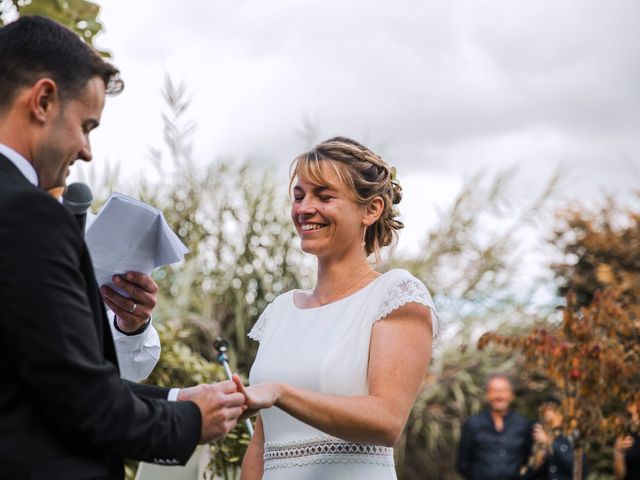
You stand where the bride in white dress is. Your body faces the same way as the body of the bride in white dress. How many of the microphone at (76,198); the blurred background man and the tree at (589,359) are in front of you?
1

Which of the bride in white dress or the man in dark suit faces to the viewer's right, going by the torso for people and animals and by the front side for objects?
the man in dark suit

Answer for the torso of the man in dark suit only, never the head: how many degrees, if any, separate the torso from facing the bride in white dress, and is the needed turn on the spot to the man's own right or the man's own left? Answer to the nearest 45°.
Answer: approximately 45° to the man's own left

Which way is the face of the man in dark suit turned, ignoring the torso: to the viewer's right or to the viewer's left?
to the viewer's right

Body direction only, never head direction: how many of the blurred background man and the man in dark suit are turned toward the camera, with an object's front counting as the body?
1

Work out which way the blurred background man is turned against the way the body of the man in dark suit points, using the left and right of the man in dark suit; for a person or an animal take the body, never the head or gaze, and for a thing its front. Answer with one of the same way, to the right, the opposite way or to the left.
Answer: to the right

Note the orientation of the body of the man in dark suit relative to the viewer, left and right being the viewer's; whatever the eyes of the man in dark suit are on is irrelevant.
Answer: facing to the right of the viewer

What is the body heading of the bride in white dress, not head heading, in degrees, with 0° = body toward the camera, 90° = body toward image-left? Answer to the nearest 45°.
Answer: approximately 45°

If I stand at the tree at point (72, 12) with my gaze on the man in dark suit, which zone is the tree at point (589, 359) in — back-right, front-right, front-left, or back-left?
back-left

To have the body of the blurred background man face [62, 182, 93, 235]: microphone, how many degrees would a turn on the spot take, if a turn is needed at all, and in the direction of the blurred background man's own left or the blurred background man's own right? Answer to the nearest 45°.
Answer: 0° — they already face it
